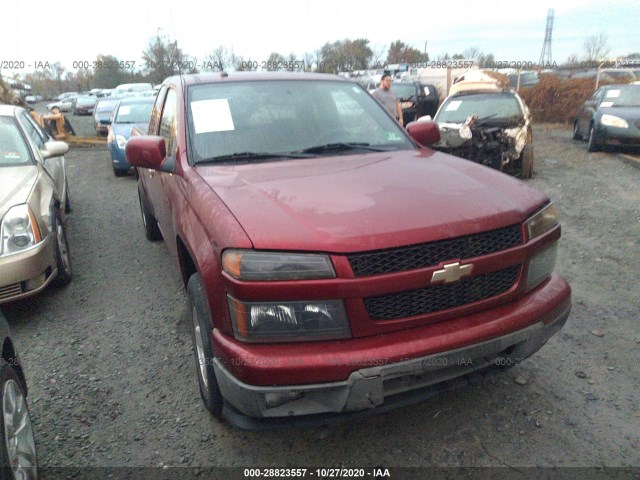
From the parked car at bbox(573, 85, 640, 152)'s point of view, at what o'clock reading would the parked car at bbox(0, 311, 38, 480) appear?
the parked car at bbox(0, 311, 38, 480) is roughly at 2 o'clock from the parked car at bbox(573, 85, 640, 152).

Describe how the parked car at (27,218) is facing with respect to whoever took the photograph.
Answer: facing the viewer and to the left of the viewer

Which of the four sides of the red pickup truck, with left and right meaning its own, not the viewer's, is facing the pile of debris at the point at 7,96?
back

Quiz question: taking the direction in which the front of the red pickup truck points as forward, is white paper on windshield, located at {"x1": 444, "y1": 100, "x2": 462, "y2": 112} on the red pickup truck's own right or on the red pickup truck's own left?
on the red pickup truck's own left

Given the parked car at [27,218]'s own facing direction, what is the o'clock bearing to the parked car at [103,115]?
the parked car at [103,115] is roughly at 5 o'clock from the parked car at [27,218].

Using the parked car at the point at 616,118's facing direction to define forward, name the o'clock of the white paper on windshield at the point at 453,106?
The white paper on windshield is roughly at 3 o'clock from the parked car.

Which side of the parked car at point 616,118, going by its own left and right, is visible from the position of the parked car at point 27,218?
front

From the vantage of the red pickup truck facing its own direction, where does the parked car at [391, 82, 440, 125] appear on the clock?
The parked car is roughly at 8 o'clock from the red pickup truck.

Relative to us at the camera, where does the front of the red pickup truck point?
facing the viewer and to the right of the viewer

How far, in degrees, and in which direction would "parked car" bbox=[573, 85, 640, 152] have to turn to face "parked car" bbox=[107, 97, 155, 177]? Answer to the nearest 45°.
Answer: approximately 90° to its right

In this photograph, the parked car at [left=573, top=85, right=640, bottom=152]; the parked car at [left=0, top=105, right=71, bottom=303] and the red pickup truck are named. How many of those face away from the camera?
0

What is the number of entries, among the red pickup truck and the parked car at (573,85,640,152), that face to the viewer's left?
0

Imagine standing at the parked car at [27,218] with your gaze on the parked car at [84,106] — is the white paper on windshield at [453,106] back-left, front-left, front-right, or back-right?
front-right

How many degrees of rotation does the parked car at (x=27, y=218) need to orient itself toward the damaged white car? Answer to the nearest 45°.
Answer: approximately 135° to its left

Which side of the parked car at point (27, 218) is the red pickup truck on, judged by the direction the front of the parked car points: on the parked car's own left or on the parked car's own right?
on the parked car's own left
